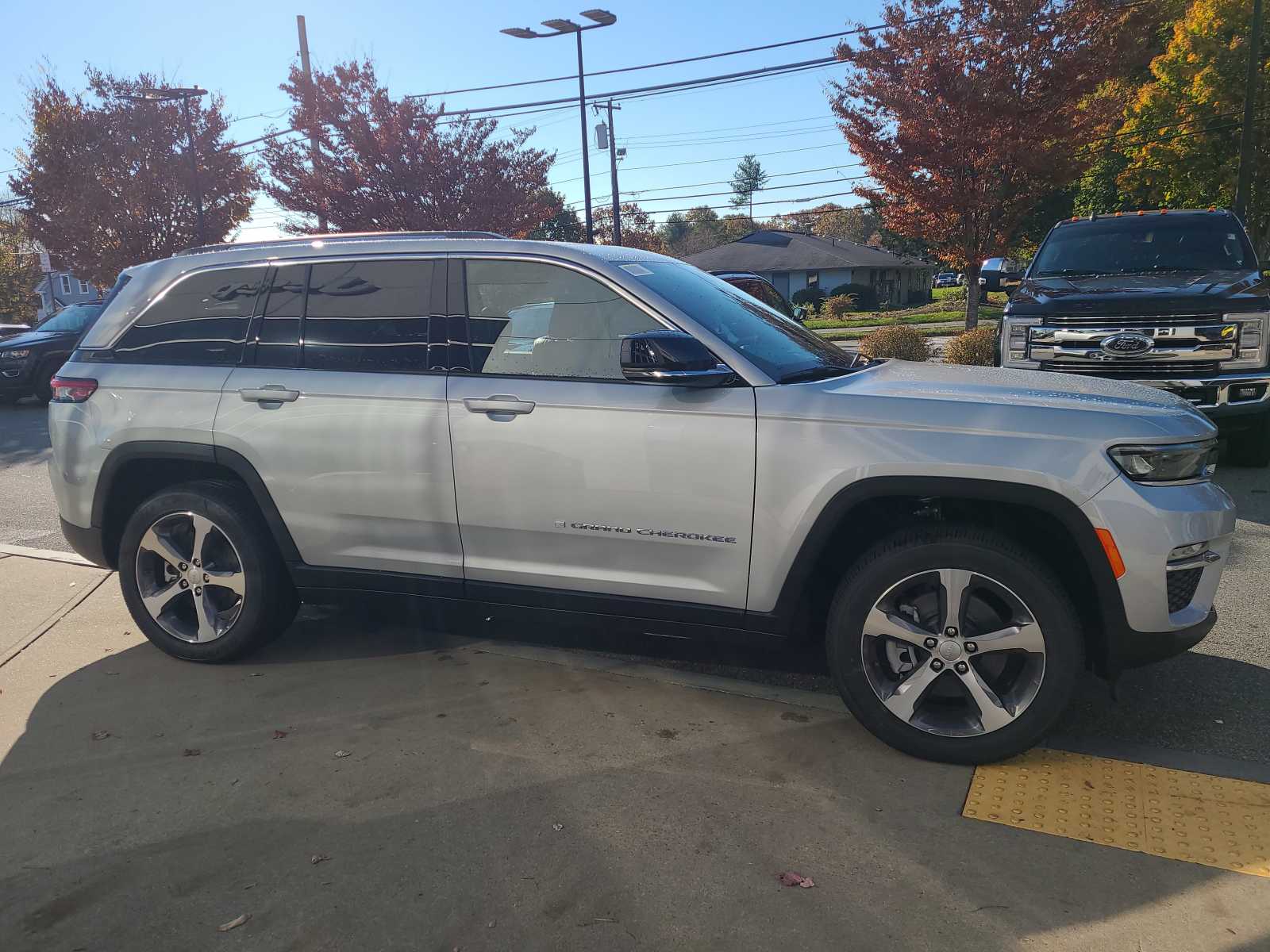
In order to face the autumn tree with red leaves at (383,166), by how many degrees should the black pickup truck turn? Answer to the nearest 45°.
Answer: approximately 135° to its right

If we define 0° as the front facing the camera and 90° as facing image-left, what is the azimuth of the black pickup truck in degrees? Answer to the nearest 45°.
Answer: approximately 0°

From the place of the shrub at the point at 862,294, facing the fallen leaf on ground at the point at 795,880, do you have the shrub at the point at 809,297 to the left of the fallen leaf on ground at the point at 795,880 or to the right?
right

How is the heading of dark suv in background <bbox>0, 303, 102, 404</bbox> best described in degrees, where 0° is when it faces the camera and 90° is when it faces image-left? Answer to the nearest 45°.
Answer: approximately 45°

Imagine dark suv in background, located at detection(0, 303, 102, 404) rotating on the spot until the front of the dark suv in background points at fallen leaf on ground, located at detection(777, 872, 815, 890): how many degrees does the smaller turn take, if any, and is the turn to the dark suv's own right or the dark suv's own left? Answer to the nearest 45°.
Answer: approximately 45° to the dark suv's own left

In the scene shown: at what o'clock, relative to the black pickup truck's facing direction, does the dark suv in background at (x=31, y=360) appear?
The dark suv in background is roughly at 3 o'clock from the black pickup truck.

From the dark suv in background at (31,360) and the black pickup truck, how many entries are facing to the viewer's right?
0

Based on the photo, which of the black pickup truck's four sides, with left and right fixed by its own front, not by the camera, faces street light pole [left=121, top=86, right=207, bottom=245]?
right

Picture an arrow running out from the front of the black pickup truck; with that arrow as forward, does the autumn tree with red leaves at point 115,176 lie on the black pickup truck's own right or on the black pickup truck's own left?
on the black pickup truck's own right
